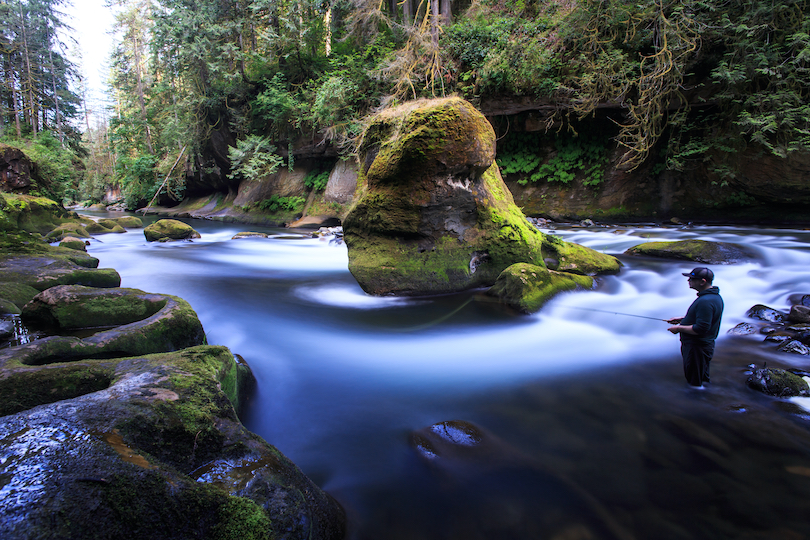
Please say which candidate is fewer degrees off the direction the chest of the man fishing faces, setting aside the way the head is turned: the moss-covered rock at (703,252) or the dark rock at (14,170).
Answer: the dark rock

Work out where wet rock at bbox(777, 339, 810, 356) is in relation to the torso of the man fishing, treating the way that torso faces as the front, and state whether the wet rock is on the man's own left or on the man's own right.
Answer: on the man's own right

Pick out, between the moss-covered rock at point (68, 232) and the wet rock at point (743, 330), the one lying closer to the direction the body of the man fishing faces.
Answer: the moss-covered rock

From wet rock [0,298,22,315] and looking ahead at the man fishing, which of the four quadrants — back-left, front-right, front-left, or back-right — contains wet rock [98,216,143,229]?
back-left

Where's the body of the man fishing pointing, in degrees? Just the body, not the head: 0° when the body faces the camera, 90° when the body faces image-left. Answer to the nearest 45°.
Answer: approximately 90°

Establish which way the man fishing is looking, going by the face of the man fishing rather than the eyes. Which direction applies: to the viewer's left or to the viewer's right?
to the viewer's left

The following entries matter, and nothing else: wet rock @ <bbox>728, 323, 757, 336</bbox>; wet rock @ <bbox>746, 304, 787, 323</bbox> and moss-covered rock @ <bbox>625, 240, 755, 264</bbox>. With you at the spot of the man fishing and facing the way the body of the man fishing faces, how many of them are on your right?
3

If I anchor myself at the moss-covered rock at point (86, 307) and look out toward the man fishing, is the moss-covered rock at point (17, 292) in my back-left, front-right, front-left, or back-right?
back-left

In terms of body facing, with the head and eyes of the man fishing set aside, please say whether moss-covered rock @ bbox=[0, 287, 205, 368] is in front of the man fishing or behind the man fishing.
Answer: in front

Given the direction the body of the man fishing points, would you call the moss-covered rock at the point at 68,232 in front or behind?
in front
